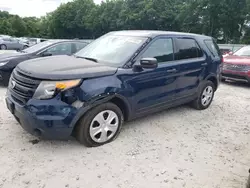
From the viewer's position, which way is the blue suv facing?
facing the viewer and to the left of the viewer

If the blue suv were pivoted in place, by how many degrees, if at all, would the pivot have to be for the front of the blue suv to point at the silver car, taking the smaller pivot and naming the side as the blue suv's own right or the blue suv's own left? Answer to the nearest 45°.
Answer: approximately 90° to the blue suv's own right

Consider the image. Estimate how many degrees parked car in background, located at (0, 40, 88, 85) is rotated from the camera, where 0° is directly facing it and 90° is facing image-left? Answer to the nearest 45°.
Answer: approximately 45°

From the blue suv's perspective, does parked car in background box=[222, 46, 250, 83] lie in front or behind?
behind

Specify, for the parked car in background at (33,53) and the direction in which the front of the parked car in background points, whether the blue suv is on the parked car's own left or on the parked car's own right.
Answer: on the parked car's own left

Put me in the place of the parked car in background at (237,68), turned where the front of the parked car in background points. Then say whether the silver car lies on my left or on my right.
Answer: on my right
